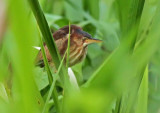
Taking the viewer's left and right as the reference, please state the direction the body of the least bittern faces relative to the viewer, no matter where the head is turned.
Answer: facing to the right of the viewer

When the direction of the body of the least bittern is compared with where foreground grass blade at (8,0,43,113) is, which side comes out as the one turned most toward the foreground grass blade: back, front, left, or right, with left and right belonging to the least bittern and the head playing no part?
right
